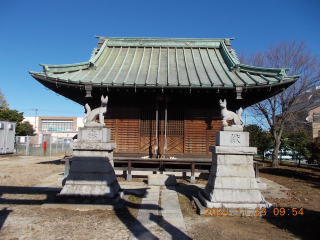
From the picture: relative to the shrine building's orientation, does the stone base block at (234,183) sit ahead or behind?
ahead

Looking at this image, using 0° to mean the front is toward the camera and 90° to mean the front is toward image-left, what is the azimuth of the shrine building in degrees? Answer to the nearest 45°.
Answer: approximately 0°
